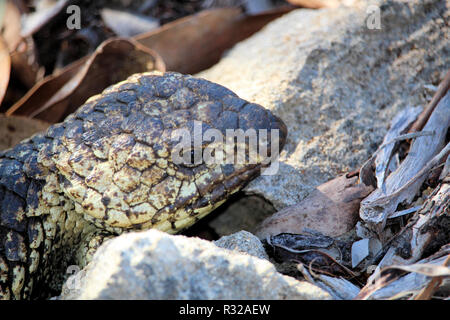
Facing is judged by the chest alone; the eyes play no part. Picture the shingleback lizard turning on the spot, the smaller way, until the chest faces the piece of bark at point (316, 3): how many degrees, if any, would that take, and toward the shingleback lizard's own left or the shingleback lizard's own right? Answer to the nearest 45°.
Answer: approximately 45° to the shingleback lizard's own left

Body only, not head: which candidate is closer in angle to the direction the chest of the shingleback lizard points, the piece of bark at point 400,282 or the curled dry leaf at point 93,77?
the piece of bark

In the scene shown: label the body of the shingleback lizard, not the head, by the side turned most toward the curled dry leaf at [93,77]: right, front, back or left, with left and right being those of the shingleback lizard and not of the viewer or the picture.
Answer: left

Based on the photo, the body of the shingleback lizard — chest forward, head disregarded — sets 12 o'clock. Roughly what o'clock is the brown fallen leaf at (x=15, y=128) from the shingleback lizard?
The brown fallen leaf is roughly at 8 o'clock from the shingleback lizard.

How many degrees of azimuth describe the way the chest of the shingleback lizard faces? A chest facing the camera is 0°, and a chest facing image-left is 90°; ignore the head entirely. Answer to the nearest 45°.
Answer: approximately 270°

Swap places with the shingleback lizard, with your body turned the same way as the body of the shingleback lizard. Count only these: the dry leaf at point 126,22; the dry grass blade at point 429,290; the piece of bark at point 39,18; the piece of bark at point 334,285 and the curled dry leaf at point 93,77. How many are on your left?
3

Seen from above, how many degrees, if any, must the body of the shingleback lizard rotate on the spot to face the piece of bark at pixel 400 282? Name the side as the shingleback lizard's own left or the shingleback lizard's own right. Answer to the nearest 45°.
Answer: approximately 45° to the shingleback lizard's own right
